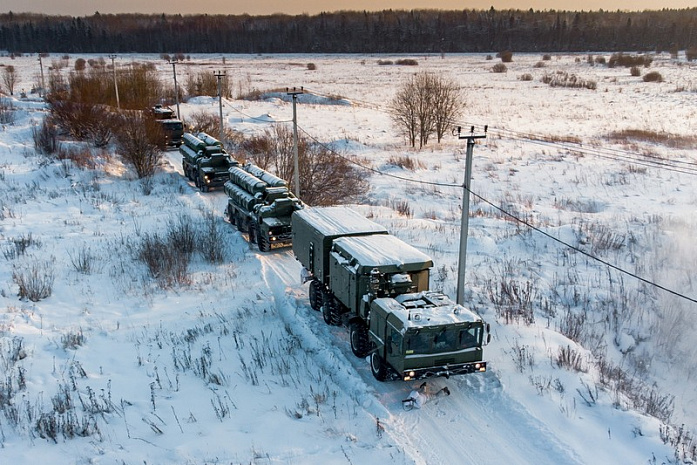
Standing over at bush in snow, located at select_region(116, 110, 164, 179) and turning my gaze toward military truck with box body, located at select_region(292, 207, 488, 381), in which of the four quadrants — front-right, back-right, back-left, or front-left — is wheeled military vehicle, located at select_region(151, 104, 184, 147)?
back-left

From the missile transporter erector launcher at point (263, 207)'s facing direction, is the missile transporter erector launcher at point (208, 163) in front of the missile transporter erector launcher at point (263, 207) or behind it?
behind

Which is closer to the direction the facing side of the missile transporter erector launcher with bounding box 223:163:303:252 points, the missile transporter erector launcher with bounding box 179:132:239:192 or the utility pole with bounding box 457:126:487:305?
the utility pole

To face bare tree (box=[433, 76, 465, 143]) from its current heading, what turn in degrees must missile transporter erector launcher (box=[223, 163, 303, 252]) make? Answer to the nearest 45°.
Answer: approximately 90° to its left

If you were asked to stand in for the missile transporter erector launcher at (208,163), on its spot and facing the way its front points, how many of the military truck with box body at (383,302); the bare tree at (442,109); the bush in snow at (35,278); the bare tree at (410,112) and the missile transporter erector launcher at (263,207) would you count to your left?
2

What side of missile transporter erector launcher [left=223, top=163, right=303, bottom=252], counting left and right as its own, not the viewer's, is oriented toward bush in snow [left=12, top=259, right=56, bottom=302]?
right

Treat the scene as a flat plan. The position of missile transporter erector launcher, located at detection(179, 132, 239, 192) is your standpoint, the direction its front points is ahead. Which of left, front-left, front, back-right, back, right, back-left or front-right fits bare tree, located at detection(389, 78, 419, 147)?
left

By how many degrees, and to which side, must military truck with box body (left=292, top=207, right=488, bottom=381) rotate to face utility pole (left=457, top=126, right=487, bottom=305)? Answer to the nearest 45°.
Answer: approximately 90° to its left

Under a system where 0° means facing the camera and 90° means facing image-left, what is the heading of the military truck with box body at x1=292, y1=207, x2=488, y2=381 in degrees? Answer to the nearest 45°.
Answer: approximately 315°

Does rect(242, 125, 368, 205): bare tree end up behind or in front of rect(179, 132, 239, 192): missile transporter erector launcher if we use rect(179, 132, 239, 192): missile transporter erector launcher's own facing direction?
in front

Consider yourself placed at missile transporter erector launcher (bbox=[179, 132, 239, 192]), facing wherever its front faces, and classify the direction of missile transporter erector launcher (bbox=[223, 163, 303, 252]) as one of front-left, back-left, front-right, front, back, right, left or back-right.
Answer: front-right

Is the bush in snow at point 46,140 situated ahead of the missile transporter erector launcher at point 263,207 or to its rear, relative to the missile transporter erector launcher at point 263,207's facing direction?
to the rear

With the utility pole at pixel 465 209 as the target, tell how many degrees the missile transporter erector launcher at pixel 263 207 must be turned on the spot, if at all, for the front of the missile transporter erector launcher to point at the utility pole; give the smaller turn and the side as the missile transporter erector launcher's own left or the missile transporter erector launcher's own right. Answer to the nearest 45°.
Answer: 0° — it already faces it

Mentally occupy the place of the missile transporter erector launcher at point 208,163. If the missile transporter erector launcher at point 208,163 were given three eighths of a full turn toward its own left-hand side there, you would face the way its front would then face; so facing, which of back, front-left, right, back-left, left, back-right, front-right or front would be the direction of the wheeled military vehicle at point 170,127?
front

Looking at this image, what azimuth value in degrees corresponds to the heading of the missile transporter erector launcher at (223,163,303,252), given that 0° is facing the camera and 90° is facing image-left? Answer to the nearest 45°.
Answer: approximately 315°

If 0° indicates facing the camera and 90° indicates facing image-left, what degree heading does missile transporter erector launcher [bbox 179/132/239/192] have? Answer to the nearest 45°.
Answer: approximately 315°
